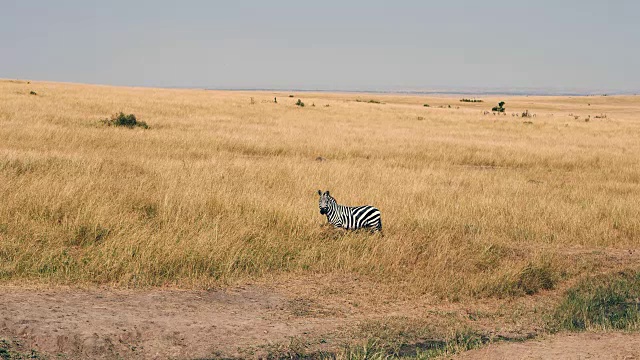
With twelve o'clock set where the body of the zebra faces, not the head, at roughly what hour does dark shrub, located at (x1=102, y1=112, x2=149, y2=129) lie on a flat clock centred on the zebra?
The dark shrub is roughly at 2 o'clock from the zebra.

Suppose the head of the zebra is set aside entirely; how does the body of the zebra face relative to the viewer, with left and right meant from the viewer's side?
facing to the left of the viewer
